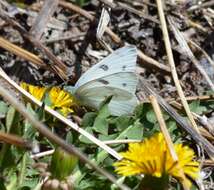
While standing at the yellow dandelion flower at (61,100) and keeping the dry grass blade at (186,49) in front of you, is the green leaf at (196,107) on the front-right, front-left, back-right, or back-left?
front-right

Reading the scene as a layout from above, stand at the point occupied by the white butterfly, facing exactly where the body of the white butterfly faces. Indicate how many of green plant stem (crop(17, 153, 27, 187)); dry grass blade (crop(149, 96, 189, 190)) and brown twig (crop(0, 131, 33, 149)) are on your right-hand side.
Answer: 0

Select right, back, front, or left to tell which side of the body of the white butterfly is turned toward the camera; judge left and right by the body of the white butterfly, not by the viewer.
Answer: left

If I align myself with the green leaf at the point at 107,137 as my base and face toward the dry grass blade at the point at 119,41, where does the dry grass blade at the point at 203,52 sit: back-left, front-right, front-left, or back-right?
front-right

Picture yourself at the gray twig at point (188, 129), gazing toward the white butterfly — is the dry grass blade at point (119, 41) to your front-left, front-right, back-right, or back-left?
front-right

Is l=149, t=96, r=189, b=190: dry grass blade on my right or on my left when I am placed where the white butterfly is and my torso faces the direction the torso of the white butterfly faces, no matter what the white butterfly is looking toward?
on my left
